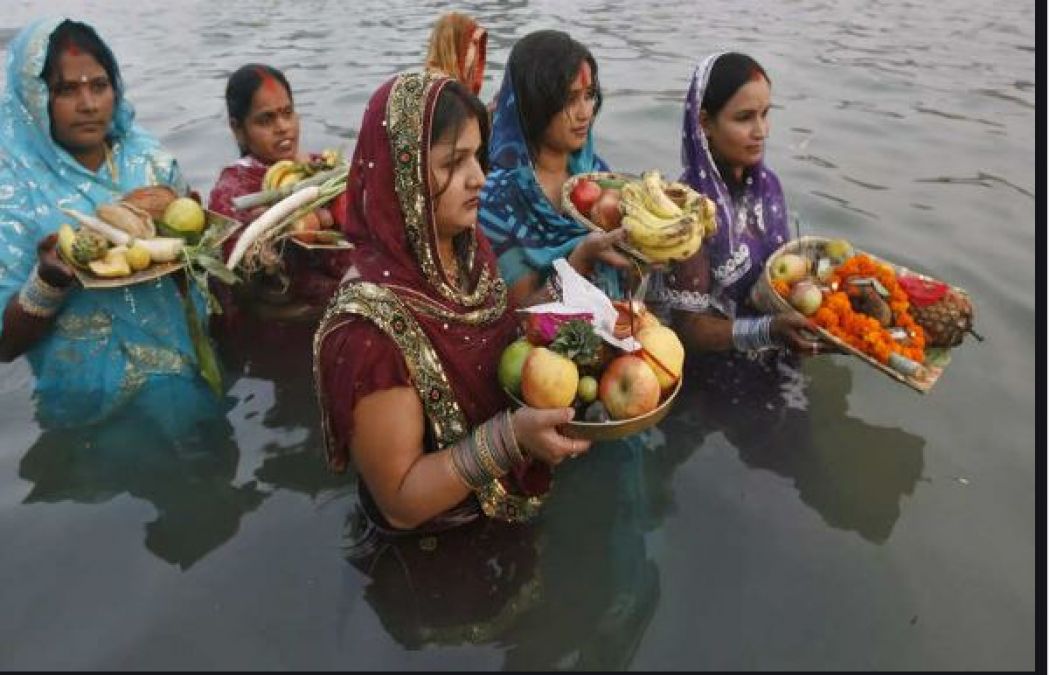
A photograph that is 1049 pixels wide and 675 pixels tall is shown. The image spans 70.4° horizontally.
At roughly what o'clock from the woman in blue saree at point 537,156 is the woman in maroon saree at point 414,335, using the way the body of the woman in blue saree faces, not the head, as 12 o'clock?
The woman in maroon saree is roughly at 2 o'clock from the woman in blue saree.

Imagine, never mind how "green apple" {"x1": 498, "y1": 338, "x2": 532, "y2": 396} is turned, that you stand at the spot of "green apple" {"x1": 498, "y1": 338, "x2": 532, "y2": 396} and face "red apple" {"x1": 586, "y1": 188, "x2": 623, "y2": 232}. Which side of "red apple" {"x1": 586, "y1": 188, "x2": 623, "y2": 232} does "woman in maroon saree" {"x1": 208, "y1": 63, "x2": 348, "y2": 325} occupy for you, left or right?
left

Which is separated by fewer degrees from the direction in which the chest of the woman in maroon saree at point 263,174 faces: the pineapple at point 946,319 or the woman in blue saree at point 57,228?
the pineapple

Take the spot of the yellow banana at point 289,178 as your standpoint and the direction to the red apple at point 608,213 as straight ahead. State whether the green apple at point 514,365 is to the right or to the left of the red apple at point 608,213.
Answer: right

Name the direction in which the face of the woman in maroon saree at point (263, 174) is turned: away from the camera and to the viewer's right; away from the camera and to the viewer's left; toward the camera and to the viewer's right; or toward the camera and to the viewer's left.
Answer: toward the camera and to the viewer's right

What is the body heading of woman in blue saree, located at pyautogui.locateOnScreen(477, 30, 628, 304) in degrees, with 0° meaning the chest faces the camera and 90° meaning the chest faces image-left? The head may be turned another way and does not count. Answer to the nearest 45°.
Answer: approximately 315°

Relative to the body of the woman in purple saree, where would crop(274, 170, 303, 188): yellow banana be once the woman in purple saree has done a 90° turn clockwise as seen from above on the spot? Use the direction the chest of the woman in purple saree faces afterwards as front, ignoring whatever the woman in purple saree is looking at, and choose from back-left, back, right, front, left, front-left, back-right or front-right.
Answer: front-right
